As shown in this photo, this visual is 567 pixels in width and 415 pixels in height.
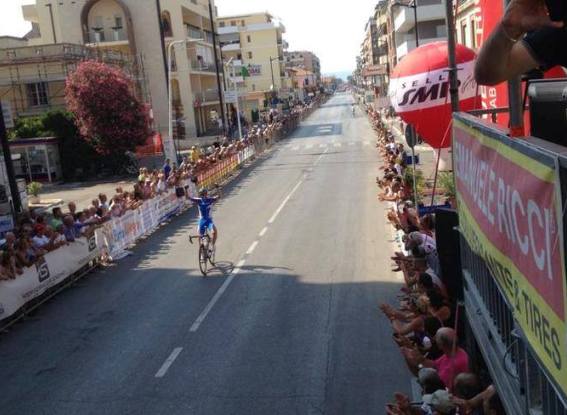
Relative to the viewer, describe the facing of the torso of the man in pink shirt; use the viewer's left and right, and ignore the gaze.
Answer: facing to the left of the viewer

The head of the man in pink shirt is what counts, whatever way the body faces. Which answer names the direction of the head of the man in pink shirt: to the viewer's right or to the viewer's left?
to the viewer's left

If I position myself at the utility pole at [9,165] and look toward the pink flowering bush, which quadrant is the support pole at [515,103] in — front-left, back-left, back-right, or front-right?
back-right

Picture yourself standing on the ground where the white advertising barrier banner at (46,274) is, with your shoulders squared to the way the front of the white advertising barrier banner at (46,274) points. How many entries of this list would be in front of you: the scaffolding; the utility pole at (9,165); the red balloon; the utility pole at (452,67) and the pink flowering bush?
2

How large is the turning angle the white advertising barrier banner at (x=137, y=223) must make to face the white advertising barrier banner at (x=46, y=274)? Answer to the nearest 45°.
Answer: approximately 45° to its right

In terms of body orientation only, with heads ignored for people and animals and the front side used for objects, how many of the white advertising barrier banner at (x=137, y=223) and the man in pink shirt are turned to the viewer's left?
1

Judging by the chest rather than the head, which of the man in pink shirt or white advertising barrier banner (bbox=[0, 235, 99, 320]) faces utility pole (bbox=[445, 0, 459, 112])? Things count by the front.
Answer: the white advertising barrier banner

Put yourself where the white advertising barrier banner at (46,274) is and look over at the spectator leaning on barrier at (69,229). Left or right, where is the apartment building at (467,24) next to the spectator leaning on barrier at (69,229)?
right

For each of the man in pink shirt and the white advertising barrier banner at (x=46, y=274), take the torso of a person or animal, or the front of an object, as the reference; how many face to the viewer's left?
1
